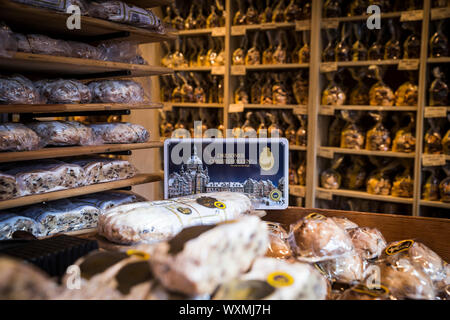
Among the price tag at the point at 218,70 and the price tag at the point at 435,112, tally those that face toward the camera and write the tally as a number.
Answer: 2

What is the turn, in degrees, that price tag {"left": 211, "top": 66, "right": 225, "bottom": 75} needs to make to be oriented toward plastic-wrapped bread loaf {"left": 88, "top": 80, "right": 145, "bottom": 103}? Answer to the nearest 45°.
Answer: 0° — it already faces it

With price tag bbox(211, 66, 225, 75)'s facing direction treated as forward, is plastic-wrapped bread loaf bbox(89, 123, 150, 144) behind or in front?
in front

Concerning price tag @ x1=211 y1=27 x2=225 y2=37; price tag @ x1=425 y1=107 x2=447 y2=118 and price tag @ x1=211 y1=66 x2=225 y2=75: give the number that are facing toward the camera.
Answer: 3

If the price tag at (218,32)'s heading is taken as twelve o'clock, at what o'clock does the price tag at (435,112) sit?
the price tag at (435,112) is roughly at 10 o'clock from the price tag at (218,32).

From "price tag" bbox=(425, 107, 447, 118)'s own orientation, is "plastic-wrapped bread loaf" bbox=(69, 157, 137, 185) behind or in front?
in front

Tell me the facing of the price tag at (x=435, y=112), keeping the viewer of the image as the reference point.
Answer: facing the viewer

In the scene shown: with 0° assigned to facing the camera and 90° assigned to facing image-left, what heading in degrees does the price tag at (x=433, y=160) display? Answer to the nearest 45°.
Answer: approximately 0°

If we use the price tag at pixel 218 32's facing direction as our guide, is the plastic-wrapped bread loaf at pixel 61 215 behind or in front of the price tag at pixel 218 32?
in front

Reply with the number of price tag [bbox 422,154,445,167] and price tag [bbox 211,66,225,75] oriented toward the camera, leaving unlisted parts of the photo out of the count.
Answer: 2

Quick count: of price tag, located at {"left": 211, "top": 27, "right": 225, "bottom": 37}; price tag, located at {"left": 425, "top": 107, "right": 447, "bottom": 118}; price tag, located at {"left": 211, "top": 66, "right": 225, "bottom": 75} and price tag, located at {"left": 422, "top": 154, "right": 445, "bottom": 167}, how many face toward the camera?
4

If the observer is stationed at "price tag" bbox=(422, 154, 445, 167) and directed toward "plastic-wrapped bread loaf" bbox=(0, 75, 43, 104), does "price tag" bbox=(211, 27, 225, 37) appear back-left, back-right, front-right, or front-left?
front-right

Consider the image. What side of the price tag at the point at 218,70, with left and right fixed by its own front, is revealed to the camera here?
front
